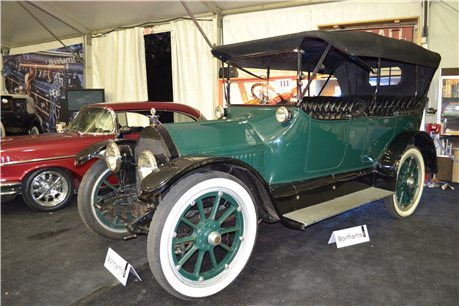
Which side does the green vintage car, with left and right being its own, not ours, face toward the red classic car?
right

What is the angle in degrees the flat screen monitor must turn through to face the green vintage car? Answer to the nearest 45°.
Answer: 0° — it already faces it

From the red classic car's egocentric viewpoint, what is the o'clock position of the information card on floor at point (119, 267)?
The information card on floor is roughly at 10 o'clock from the red classic car.

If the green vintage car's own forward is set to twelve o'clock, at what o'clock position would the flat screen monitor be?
The flat screen monitor is roughly at 3 o'clock from the green vintage car.

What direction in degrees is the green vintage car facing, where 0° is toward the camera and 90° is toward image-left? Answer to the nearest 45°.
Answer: approximately 45°

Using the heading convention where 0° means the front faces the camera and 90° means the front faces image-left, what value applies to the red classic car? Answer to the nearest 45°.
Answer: approximately 45°
